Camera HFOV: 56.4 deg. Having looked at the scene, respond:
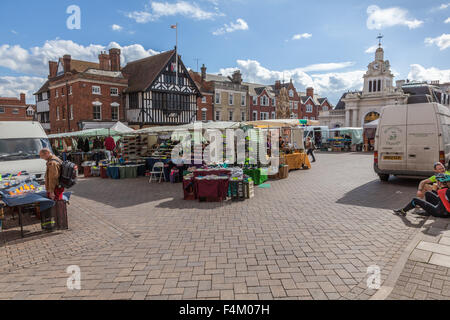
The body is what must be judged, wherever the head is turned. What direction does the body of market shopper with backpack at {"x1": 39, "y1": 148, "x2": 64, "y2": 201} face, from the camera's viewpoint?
to the viewer's left

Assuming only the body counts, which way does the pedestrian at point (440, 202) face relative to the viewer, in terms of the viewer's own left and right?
facing to the left of the viewer

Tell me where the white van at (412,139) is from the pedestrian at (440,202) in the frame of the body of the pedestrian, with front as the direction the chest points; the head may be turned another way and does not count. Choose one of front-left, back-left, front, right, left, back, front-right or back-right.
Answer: right

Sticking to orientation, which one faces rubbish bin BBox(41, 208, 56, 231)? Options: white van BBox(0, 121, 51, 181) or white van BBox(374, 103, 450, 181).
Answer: white van BBox(0, 121, 51, 181)

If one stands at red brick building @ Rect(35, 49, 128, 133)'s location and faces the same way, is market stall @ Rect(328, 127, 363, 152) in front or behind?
in front

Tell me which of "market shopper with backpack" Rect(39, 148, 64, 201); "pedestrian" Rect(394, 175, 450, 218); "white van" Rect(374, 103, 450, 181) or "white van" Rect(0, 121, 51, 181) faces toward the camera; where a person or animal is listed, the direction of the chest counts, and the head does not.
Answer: "white van" Rect(0, 121, 51, 181)

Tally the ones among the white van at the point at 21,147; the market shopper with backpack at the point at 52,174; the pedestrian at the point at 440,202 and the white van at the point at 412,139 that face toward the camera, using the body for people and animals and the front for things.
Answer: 1

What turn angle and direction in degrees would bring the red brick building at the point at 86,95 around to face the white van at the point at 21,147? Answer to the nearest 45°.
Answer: approximately 45° to its right

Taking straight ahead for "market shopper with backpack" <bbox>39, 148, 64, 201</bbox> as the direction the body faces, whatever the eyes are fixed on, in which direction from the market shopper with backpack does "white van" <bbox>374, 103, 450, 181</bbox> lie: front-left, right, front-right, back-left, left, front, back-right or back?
back

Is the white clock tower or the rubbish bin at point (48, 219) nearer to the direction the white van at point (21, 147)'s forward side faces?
the rubbish bin

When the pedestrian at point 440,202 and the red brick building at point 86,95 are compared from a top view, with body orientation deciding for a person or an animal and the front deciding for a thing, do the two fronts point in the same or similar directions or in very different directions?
very different directions

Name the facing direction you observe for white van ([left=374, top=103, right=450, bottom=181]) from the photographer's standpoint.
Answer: facing away from the viewer and to the right of the viewer

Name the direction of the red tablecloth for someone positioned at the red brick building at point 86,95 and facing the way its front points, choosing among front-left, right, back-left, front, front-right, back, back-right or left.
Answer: front-right
